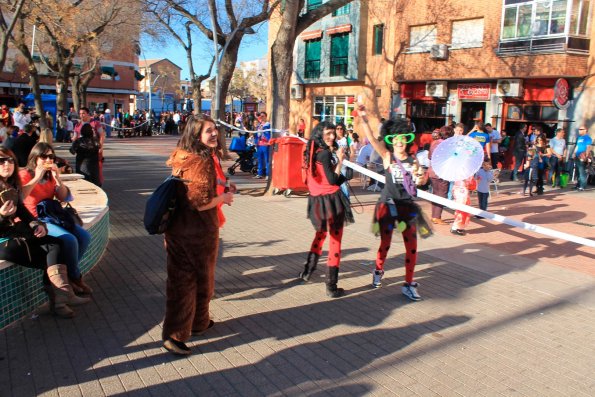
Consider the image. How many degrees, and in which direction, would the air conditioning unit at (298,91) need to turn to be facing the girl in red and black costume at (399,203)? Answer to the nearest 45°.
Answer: approximately 45° to its left

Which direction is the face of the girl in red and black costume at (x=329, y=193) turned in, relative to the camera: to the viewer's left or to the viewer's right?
to the viewer's right

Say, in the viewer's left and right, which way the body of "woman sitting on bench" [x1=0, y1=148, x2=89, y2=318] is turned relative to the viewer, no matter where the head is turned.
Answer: facing the viewer and to the right of the viewer

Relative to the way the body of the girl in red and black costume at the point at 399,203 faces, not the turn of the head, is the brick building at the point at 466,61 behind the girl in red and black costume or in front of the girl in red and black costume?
behind

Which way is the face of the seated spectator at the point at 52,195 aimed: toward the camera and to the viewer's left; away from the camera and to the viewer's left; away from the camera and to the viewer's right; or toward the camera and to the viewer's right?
toward the camera and to the viewer's right

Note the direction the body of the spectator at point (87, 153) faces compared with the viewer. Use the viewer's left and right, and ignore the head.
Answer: facing away from the viewer

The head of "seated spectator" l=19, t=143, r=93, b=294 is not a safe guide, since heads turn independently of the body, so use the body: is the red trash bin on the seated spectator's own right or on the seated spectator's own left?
on the seated spectator's own left

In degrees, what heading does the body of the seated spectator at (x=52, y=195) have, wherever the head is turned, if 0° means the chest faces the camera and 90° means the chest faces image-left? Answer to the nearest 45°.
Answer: approximately 315°

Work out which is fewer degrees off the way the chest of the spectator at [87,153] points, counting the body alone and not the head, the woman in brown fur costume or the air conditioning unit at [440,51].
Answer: the air conditioning unit

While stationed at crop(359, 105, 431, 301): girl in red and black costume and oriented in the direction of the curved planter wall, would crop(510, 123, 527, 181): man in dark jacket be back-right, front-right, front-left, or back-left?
back-right

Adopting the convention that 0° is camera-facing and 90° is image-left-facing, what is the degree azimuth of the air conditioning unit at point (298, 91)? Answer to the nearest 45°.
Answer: approximately 45°

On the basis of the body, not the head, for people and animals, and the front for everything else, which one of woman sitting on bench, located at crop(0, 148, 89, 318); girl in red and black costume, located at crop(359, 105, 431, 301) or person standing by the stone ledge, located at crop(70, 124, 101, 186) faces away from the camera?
the person standing by the stone ledge
